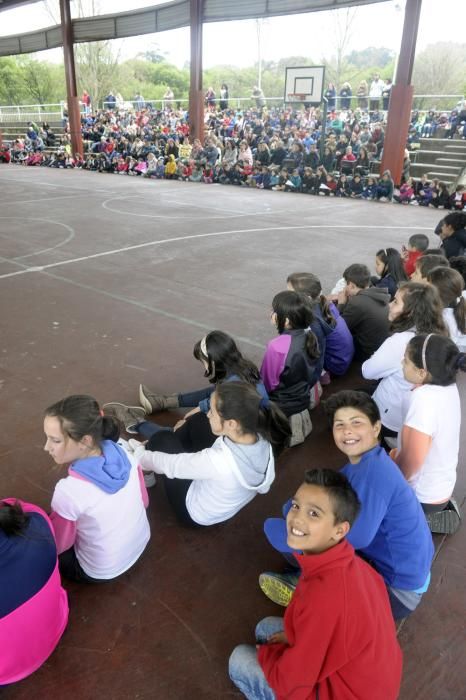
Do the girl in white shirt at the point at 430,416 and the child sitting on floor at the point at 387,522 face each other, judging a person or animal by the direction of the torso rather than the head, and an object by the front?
no

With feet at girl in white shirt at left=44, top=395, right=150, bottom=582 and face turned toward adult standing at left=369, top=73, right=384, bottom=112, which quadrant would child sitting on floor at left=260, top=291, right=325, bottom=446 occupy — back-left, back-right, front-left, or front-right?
front-right

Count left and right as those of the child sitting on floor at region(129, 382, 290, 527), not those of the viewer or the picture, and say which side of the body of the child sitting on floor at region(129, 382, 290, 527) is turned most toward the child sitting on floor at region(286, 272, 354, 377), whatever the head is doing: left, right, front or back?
right

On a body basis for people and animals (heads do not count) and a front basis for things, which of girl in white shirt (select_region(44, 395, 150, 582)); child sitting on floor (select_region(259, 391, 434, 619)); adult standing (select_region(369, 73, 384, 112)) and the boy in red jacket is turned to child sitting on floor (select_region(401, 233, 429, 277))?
the adult standing

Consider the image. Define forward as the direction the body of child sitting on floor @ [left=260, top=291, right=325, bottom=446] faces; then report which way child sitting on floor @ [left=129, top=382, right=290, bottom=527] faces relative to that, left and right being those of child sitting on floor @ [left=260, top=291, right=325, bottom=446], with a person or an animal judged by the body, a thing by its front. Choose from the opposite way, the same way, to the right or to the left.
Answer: the same way

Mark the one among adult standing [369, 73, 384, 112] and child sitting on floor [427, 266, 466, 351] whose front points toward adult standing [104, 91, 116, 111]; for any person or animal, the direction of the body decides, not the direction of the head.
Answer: the child sitting on floor

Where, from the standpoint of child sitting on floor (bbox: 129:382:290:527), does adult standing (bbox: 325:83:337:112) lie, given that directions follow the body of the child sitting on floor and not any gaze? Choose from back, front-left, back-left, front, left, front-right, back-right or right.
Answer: front-right

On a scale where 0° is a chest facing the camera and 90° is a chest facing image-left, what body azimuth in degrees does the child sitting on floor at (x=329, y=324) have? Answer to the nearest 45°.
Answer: approximately 135°

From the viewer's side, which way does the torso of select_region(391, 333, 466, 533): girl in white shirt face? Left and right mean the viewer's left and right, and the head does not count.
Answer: facing away from the viewer and to the left of the viewer

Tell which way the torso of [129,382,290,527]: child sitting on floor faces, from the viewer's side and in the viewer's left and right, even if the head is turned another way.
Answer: facing away from the viewer and to the left of the viewer

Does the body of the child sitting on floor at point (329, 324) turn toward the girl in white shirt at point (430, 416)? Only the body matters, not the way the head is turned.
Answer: no

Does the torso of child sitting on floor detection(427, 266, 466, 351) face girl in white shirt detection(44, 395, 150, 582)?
no

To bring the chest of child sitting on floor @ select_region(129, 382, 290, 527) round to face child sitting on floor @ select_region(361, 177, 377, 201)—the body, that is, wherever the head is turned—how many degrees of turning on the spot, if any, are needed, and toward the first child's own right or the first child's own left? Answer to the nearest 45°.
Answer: approximately 45° to the first child's own right

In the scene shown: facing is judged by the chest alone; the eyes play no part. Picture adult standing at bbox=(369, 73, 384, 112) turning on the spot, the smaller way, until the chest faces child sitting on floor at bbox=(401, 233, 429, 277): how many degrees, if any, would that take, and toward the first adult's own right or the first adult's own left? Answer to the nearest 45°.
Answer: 0° — they already face them

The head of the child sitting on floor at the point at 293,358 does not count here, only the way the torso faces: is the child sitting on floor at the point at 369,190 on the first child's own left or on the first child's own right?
on the first child's own right

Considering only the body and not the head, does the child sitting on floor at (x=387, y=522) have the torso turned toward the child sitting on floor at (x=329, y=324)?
no

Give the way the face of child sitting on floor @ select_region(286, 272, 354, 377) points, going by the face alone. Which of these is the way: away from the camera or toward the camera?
away from the camera
